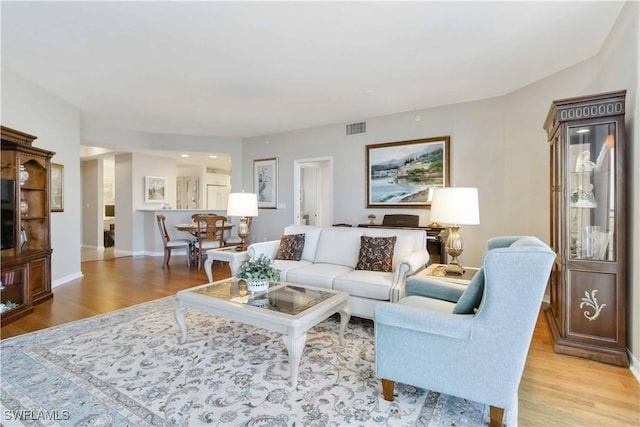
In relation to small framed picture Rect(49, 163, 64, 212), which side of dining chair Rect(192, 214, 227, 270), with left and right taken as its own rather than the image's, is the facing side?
left

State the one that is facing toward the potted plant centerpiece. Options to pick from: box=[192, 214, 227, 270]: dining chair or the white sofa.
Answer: the white sofa

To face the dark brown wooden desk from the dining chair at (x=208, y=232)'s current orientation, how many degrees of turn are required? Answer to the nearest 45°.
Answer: approximately 135° to its right

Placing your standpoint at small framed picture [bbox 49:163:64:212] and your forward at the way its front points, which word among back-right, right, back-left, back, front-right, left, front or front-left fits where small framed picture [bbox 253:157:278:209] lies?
front-left

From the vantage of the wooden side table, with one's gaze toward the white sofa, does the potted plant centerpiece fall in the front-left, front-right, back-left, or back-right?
front-left

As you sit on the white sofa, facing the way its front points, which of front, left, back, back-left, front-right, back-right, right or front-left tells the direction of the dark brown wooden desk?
back

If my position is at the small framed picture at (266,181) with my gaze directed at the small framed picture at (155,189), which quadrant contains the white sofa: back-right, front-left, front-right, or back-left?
back-left

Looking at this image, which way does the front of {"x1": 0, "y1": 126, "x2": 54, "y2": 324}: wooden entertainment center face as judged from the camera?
facing the viewer and to the right of the viewer

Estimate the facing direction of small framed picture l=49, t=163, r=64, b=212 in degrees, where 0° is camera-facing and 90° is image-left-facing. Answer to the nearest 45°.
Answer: approximately 315°

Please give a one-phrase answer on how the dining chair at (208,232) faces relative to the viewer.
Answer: facing away from the viewer

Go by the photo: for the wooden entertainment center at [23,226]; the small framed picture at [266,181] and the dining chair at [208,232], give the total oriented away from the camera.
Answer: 1

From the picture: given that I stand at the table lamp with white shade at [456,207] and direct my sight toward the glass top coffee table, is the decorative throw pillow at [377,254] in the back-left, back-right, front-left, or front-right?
front-right

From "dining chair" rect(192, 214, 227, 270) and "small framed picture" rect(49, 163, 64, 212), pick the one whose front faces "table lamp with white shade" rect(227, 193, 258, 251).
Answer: the small framed picture

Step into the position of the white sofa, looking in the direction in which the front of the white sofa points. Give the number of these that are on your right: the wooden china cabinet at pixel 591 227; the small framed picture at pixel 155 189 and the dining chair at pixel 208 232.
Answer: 2

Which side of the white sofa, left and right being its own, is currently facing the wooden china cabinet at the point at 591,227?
left

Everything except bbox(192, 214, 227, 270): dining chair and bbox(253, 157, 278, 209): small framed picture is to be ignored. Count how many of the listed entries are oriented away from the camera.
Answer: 1

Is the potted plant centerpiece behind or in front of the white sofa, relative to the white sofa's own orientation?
in front

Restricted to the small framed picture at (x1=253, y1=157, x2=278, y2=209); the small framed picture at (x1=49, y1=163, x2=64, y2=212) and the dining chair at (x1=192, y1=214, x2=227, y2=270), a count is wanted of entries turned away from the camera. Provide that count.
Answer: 1
